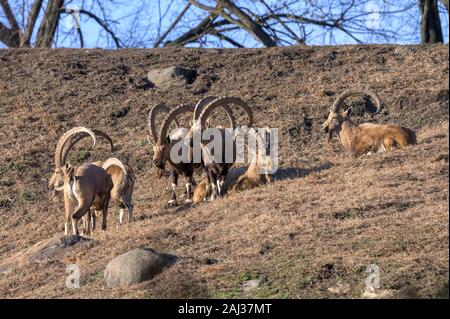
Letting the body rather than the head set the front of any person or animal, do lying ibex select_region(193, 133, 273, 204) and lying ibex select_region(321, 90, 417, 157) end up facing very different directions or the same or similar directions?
very different directions

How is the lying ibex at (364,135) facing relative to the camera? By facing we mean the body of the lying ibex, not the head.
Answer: to the viewer's left

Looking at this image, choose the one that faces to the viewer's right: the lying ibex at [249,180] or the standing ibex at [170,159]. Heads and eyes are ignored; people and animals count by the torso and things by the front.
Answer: the lying ibex

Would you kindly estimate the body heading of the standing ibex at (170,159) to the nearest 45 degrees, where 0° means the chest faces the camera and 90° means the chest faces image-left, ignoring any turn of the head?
approximately 45°

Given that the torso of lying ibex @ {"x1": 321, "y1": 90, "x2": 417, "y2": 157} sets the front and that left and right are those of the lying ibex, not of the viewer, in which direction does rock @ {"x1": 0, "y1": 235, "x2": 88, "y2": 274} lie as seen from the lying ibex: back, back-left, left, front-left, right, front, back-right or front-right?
front-left

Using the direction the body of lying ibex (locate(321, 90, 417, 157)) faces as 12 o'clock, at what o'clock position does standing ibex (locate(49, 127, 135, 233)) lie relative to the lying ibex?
The standing ibex is roughly at 11 o'clock from the lying ibex.

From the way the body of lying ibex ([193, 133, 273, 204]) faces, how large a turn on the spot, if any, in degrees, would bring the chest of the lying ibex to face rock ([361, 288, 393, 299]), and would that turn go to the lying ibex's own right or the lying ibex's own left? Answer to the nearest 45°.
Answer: approximately 90° to the lying ibex's own right

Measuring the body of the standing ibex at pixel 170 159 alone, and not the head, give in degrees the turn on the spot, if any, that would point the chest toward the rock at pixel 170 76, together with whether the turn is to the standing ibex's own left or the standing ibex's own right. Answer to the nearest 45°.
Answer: approximately 135° to the standing ibex's own right

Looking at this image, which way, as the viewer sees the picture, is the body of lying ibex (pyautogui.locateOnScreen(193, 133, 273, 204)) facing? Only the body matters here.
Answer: to the viewer's right

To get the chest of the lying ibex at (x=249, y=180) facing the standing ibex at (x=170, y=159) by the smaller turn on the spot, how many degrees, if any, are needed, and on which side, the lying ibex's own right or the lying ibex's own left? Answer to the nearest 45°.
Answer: approximately 180°

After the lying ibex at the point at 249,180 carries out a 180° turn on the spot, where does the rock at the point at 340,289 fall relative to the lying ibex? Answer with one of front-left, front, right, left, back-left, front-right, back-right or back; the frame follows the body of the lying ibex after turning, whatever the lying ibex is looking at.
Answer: left

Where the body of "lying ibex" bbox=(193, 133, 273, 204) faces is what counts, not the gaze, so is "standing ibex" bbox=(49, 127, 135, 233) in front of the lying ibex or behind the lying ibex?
behind

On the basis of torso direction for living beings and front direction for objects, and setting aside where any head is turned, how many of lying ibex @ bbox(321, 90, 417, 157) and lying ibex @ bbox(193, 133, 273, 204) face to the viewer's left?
1
